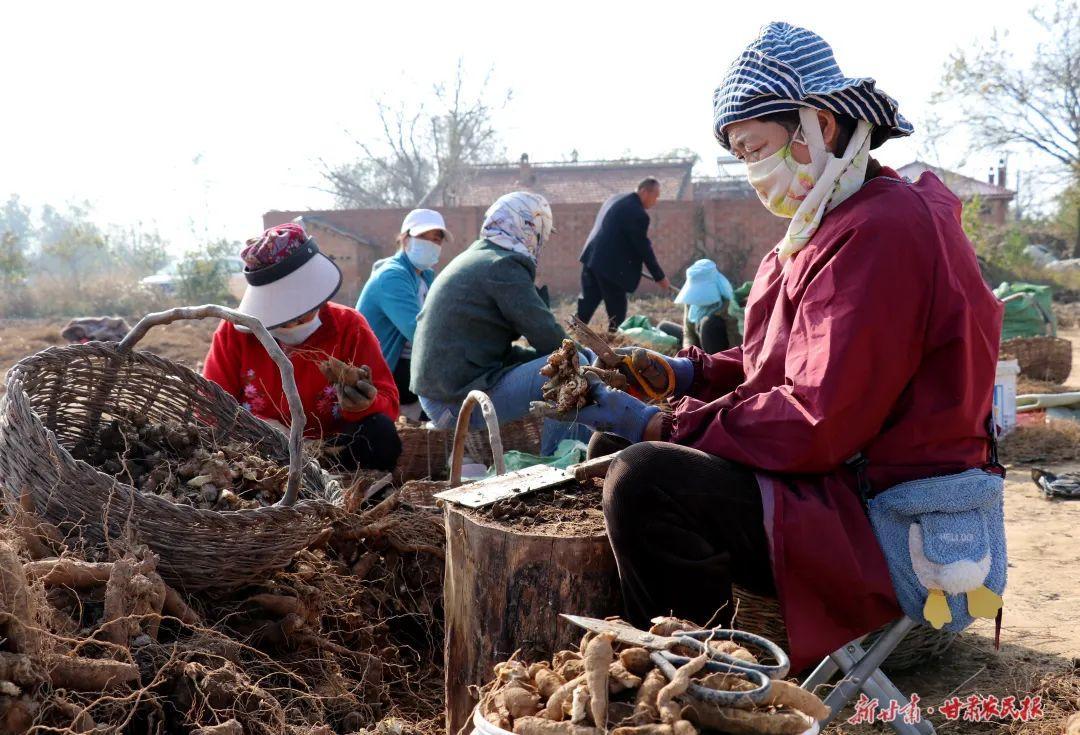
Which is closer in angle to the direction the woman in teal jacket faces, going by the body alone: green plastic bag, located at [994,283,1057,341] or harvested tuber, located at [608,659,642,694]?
the harvested tuber

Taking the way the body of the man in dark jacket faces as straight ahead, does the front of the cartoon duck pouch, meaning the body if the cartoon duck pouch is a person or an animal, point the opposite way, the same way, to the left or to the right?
to the right

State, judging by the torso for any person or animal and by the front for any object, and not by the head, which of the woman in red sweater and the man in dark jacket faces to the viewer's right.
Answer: the man in dark jacket

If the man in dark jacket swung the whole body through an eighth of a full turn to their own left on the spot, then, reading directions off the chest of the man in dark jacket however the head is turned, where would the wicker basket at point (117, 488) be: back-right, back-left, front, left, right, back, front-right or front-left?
back-right

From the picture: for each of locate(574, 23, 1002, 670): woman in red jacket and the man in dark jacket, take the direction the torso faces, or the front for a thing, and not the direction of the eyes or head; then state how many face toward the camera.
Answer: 0

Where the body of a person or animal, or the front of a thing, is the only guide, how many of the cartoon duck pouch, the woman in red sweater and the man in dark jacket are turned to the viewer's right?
1

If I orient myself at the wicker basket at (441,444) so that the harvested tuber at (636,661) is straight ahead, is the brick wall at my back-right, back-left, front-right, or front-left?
back-left

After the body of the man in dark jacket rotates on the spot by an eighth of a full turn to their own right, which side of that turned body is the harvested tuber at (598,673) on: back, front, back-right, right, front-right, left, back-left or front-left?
front-right

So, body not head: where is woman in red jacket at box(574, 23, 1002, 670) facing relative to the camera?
to the viewer's left

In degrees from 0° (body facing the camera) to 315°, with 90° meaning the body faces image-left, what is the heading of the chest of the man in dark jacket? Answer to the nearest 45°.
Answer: approximately 270°

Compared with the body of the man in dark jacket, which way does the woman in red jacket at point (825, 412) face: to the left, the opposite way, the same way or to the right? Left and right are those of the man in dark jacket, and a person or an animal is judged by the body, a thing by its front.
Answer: the opposite way

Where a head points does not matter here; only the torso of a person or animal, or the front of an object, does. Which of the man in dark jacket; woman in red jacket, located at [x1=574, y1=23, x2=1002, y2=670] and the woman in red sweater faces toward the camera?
the woman in red sweater

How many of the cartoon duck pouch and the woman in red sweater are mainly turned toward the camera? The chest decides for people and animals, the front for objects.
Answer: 2

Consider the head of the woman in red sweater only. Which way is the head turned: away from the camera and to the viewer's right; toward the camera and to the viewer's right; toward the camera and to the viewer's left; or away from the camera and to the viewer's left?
toward the camera and to the viewer's right
